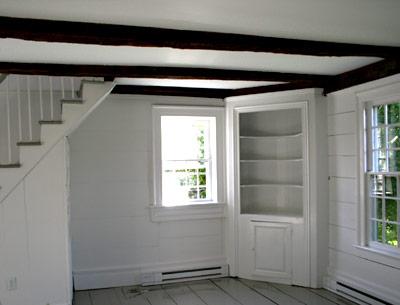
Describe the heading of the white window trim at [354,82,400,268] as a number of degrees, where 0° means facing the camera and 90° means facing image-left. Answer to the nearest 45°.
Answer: approximately 45°

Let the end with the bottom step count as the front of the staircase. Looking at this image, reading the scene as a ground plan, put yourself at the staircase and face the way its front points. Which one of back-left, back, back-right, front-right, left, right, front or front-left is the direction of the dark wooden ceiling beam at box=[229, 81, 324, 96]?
back

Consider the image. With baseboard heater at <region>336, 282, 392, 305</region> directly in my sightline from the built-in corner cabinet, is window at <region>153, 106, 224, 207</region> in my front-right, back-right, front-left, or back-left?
back-right

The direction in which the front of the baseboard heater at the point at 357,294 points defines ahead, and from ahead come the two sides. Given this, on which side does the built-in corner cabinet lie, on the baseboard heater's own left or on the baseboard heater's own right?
on the baseboard heater's own right

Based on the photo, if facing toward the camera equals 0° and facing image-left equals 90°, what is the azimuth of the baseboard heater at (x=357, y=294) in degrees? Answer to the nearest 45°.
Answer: approximately 45°

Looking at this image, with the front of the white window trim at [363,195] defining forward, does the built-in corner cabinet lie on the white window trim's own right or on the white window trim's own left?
on the white window trim's own right
